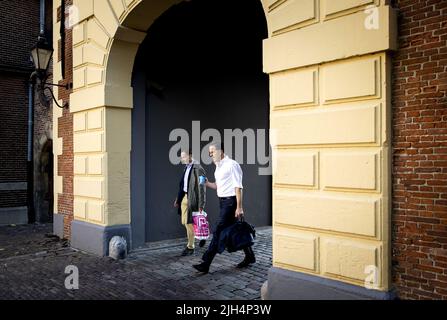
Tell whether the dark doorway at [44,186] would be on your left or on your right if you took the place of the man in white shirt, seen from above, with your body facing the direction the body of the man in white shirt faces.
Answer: on your right

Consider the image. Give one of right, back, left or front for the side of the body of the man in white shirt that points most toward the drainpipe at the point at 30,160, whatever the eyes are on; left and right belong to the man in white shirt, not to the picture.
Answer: right

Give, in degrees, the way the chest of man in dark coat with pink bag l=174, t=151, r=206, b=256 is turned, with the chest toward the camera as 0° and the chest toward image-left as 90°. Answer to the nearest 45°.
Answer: approximately 45°

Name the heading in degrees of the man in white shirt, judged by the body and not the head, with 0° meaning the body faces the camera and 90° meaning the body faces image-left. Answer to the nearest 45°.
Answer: approximately 45°

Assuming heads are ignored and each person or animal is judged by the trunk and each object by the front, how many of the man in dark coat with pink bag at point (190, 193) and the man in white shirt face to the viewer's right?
0

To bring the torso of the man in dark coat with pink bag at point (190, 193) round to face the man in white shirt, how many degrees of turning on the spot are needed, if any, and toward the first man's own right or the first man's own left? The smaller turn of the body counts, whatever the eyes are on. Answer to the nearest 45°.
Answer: approximately 90° to the first man's own left

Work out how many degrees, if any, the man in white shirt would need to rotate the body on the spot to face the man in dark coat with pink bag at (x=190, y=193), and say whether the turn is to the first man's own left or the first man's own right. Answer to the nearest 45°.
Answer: approximately 90° to the first man's own right
